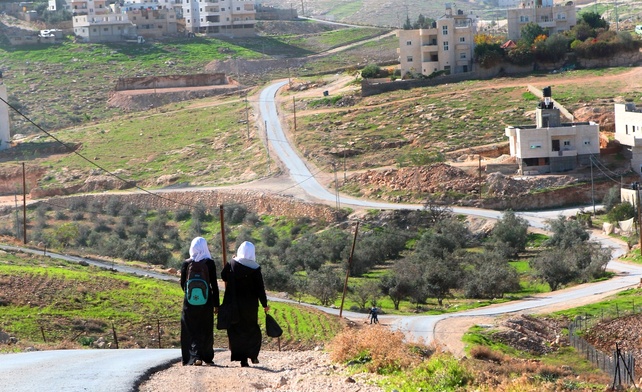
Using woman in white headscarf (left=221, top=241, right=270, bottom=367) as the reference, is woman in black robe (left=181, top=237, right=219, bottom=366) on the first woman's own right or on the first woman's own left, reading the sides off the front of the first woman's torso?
on the first woman's own left

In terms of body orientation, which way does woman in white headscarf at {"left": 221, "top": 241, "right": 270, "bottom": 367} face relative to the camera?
away from the camera

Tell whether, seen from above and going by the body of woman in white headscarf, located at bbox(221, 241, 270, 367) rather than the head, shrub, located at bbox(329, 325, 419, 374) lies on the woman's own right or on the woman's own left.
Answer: on the woman's own right

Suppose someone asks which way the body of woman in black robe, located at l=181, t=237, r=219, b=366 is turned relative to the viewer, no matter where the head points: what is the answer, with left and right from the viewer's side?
facing away from the viewer

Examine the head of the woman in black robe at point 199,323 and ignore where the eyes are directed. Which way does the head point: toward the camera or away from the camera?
away from the camera

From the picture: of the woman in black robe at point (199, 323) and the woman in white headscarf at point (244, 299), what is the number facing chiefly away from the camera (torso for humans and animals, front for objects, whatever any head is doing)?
2
